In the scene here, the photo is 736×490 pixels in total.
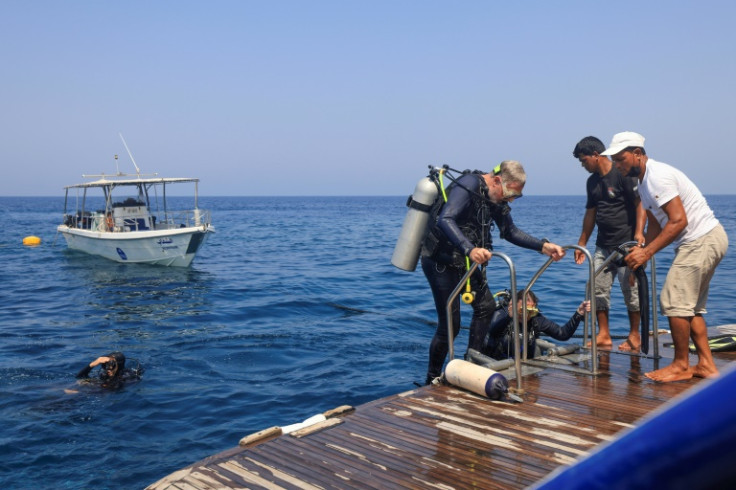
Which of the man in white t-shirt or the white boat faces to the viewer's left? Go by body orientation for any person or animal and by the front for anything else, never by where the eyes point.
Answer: the man in white t-shirt

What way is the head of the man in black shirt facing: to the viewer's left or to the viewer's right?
to the viewer's left

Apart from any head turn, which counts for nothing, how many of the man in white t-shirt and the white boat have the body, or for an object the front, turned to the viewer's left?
1

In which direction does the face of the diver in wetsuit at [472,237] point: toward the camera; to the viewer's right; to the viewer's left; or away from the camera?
to the viewer's right

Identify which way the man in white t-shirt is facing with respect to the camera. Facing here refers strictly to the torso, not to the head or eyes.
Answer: to the viewer's left

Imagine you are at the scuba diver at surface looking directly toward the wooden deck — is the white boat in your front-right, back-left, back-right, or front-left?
back-left

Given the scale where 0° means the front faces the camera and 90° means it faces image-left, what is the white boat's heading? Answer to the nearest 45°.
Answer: approximately 315°

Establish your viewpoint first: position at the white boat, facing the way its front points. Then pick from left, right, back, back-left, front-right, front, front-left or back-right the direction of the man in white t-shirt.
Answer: front-right

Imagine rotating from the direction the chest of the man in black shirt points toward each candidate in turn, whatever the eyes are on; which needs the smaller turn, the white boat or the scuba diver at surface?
the scuba diver at surface

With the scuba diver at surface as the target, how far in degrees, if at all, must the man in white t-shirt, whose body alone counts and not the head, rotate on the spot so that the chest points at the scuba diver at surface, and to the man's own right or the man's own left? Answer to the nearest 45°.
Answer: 0° — they already face them

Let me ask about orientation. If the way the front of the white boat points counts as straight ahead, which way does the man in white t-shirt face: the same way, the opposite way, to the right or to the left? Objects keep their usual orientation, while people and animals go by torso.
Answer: the opposite way

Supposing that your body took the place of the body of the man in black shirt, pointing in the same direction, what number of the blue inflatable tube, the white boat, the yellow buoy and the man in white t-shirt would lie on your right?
2

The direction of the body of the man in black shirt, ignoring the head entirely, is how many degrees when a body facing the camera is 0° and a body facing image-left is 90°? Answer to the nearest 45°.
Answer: approximately 45°

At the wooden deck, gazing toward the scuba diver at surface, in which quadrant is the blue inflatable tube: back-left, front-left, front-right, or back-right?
back-left

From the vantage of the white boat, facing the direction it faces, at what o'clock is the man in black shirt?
The man in black shirt is roughly at 1 o'clock from the white boat.
